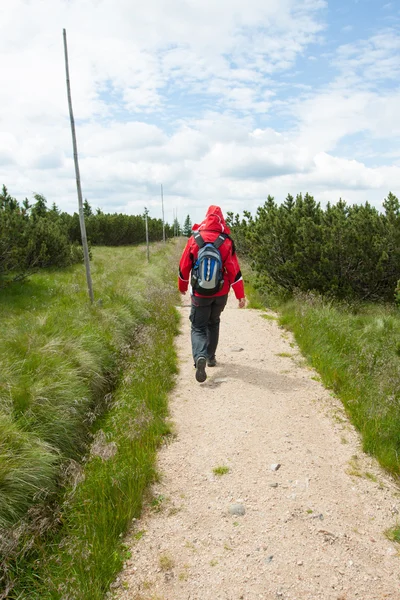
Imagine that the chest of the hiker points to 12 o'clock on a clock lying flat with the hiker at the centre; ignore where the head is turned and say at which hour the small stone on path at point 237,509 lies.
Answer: The small stone on path is roughly at 6 o'clock from the hiker.

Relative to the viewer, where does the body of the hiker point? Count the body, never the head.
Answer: away from the camera

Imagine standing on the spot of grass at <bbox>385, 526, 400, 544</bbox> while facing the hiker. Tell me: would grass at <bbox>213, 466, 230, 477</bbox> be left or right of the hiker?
left

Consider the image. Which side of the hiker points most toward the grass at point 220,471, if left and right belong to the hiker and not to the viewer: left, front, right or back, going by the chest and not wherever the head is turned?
back

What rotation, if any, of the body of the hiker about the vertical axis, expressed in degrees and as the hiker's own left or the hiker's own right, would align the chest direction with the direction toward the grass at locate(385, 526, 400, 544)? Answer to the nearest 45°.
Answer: approximately 135° to the hiker's own right

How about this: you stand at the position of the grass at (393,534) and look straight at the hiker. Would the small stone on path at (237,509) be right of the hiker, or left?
left
